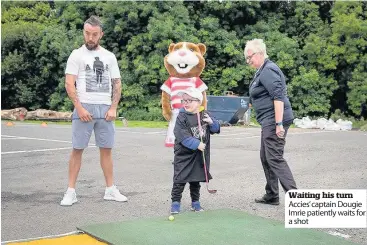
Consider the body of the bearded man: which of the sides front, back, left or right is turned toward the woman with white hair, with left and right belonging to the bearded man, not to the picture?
left

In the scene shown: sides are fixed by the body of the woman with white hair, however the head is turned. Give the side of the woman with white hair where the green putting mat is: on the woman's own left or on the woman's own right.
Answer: on the woman's own left

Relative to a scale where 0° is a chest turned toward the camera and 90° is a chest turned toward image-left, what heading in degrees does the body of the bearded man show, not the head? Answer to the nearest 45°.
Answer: approximately 0°

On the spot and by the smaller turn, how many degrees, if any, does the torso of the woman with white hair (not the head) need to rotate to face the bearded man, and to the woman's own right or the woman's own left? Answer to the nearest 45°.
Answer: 0° — they already face them

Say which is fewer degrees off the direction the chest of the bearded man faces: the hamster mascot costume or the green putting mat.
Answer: the green putting mat

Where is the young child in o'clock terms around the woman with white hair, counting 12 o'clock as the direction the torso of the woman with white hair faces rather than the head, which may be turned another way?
The young child is roughly at 11 o'clock from the woman with white hair.

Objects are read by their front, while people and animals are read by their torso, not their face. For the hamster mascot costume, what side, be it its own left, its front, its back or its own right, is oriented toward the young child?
front

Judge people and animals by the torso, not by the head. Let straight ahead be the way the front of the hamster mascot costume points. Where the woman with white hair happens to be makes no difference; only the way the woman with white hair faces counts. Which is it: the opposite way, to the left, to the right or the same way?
to the right

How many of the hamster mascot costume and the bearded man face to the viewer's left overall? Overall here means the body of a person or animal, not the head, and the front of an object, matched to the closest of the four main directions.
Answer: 0

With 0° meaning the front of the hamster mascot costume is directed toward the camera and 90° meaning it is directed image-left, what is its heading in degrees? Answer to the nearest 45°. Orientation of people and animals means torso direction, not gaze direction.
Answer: approximately 0°

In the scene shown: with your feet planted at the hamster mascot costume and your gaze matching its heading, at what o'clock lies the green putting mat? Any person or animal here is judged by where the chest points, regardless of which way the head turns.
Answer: The green putting mat is roughly at 12 o'clock from the hamster mascot costume.

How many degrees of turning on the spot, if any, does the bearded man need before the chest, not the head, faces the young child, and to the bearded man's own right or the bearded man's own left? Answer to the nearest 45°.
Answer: approximately 45° to the bearded man's own left

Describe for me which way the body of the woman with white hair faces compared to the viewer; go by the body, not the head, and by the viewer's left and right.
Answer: facing to the left of the viewer

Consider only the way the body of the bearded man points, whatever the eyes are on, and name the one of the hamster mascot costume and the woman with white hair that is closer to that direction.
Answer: the woman with white hair

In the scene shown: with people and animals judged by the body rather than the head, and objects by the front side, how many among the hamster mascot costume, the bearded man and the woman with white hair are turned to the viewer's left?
1
